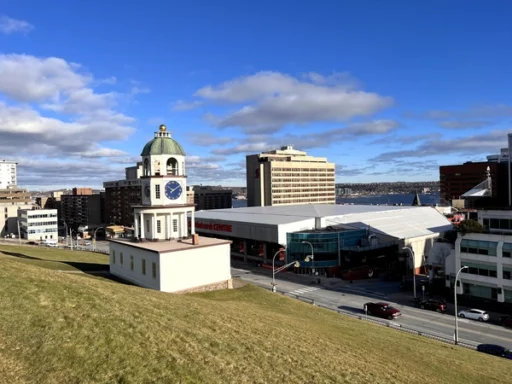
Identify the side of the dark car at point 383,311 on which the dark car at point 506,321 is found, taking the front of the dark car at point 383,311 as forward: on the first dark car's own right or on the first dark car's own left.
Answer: on the first dark car's own left

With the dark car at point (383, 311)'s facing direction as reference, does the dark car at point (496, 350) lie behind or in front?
in front

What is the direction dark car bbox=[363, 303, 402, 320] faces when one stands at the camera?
facing the viewer and to the right of the viewer

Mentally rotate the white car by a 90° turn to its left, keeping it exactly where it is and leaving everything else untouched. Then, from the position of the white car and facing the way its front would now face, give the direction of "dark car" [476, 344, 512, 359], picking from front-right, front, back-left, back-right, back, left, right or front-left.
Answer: front-left

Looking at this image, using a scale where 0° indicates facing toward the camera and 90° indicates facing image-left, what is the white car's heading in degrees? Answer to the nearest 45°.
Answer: approximately 135°

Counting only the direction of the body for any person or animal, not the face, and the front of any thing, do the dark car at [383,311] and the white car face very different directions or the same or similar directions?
very different directions
